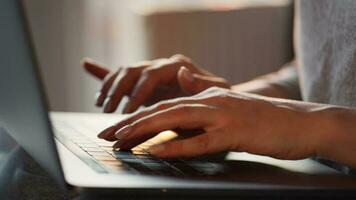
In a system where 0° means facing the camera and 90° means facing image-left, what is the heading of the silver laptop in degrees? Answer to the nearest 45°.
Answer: approximately 270°
